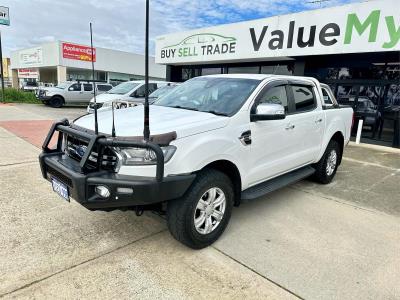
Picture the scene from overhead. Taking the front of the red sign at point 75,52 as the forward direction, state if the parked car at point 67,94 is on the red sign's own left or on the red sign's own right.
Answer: on the red sign's own right

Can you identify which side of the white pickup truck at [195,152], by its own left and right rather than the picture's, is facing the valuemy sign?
back

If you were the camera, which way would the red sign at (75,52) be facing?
facing the viewer and to the right of the viewer

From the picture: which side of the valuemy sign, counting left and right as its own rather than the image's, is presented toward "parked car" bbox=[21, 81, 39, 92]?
right

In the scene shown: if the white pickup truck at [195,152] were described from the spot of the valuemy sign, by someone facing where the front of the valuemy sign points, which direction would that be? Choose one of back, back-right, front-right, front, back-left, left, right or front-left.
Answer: front-left

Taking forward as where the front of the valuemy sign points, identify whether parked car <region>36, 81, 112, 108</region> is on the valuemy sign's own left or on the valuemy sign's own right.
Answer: on the valuemy sign's own right

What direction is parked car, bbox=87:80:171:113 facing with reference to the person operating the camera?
facing the viewer and to the left of the viewer

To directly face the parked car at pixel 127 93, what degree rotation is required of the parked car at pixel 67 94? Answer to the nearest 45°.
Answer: approximately 45° to its left

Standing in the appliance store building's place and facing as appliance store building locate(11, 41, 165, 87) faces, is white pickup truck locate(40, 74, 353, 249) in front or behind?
in front

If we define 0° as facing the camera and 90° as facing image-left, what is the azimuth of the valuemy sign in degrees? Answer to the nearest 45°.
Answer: approximately 45°

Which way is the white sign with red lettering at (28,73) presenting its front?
toward the camera

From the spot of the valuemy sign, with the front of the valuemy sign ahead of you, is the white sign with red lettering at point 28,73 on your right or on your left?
on your right

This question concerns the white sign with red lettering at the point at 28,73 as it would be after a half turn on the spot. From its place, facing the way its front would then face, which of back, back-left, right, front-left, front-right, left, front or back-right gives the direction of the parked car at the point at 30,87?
back

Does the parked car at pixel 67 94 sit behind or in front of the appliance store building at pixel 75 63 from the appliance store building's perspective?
in front
